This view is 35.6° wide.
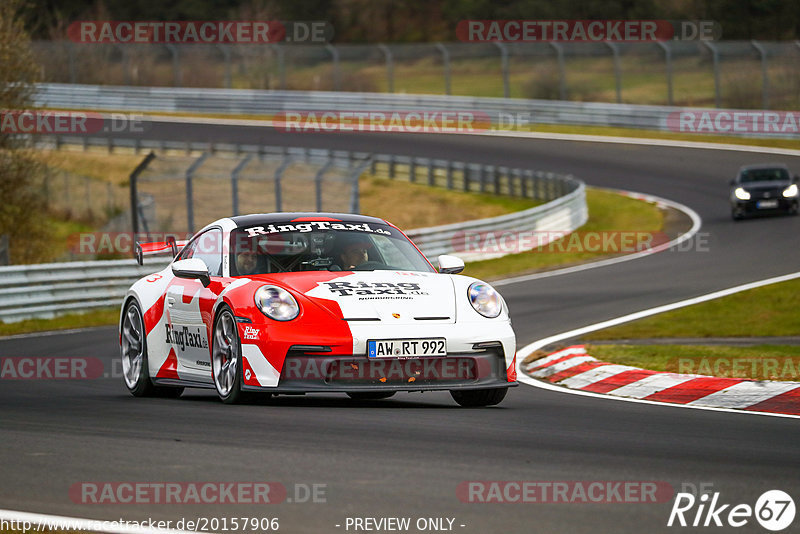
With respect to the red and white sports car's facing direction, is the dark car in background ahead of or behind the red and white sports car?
behind

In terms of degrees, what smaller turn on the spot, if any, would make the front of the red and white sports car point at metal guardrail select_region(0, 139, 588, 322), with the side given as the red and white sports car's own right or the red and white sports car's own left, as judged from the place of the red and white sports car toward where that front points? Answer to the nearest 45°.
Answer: approximately 180°

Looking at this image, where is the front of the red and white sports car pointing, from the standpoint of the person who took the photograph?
facing the viewer

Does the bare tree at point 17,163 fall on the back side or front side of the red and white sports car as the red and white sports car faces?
on the back side

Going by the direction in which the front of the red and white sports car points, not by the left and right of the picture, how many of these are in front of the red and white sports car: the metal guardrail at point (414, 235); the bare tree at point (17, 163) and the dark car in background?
0

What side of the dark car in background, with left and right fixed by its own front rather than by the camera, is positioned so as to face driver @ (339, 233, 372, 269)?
front

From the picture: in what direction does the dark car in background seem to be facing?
toward the camera

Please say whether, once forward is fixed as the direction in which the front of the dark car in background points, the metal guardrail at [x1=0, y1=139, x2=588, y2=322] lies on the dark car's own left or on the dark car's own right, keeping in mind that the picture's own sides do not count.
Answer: on the dark car's own right

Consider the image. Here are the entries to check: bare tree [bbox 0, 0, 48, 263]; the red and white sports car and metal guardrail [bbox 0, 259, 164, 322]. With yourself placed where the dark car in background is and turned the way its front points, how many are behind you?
0

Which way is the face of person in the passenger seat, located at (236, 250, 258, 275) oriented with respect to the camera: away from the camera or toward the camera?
toward the camera

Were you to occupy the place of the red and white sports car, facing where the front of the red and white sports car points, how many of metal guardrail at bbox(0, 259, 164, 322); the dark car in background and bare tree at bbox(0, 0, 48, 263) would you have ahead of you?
0

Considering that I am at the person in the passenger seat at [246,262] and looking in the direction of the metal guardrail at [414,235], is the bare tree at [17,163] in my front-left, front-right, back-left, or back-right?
front-left

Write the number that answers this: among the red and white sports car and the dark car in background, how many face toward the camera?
2

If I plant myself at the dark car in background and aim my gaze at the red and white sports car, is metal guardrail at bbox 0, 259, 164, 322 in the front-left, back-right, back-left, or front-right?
front-right

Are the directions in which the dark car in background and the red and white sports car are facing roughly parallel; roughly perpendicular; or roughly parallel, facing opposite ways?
roughly parallel
